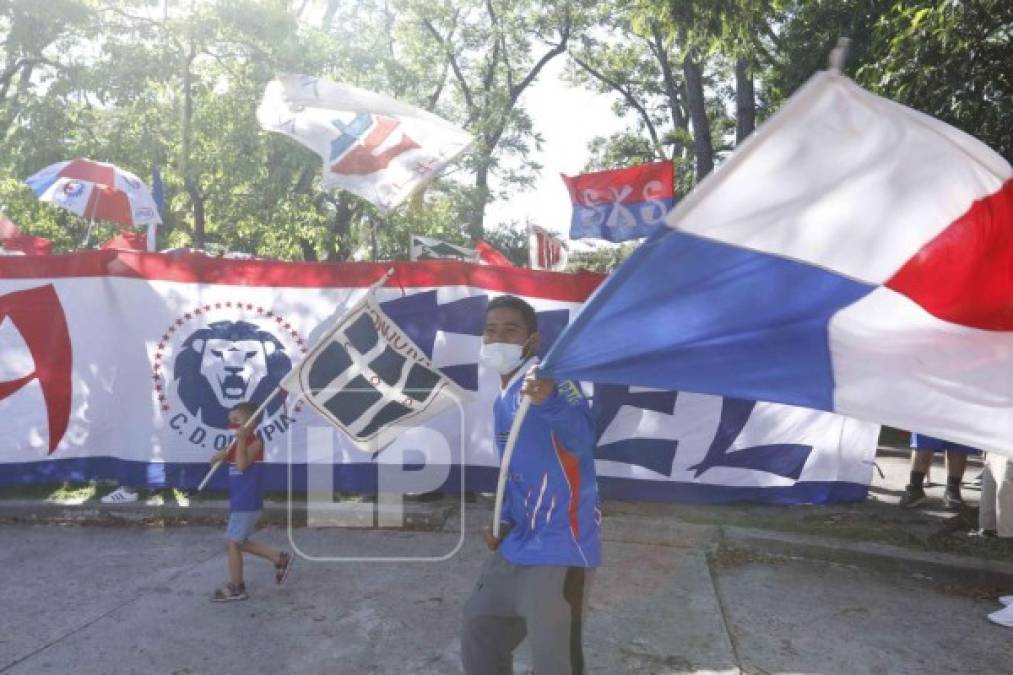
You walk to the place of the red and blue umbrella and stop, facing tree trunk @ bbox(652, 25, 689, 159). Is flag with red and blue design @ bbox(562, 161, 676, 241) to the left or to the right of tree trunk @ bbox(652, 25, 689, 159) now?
right

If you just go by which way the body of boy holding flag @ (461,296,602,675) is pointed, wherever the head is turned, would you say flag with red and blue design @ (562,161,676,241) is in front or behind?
behind

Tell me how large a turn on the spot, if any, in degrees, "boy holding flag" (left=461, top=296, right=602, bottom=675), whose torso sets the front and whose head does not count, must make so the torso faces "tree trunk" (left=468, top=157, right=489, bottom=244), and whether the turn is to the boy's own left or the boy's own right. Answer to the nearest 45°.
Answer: approximately 135° to the boy's own right

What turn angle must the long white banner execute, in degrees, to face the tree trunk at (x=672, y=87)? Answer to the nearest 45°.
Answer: approximately 135° to its left

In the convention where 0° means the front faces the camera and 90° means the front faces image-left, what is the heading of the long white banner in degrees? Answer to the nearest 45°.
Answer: approximately 0°

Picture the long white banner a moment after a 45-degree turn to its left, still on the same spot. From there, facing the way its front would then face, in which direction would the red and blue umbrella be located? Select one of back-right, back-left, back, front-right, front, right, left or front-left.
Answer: back

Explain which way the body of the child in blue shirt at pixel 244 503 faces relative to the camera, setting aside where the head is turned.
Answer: to the viewer's left

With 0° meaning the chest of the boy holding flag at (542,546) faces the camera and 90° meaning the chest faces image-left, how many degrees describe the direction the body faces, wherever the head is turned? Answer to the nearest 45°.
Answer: approximately 45°

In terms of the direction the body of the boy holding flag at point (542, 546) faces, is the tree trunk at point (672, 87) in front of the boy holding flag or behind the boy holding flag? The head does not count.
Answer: behind

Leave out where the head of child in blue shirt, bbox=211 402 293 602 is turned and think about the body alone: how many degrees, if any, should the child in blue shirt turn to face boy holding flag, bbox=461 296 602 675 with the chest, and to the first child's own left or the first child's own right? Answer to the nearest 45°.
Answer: approximately 90° to the first child's own left
